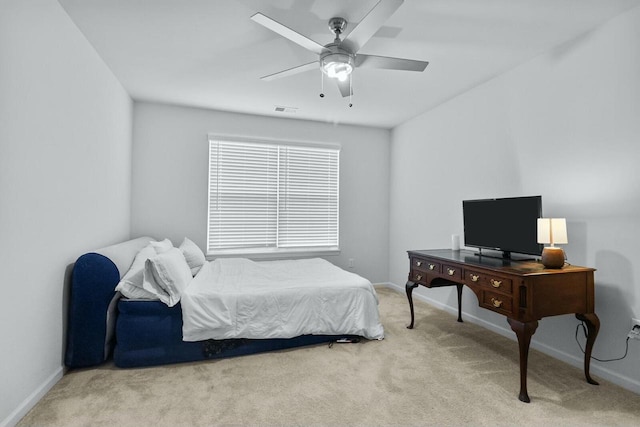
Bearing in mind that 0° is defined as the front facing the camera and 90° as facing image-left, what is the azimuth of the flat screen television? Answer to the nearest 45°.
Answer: approximately 45°

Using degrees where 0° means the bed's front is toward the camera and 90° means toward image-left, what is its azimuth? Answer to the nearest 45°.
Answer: approximately 270°

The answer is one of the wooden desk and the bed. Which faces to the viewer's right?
the bed

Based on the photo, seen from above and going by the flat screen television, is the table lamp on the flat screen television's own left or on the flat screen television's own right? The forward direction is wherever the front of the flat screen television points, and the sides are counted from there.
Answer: on the flat screen television's own left

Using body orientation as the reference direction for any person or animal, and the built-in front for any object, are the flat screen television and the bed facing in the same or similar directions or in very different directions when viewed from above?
very different directions

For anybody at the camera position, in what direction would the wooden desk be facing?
facing the viewer and to the left of the viewer

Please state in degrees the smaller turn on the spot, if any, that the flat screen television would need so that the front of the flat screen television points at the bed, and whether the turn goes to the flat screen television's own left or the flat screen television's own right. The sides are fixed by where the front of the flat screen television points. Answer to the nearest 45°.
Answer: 0° — it already faces it

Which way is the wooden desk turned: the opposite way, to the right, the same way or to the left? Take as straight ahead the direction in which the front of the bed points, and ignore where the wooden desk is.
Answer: the opposite way

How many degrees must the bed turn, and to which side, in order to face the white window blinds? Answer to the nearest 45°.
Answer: approximately 45° to its left

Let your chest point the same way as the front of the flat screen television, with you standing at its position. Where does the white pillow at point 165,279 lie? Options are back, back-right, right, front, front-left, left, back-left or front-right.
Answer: front

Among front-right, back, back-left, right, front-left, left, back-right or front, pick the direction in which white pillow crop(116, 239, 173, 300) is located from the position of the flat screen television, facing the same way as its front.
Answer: front

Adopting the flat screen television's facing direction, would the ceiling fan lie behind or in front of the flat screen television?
in front

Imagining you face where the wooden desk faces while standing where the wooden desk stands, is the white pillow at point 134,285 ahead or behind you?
ahead
